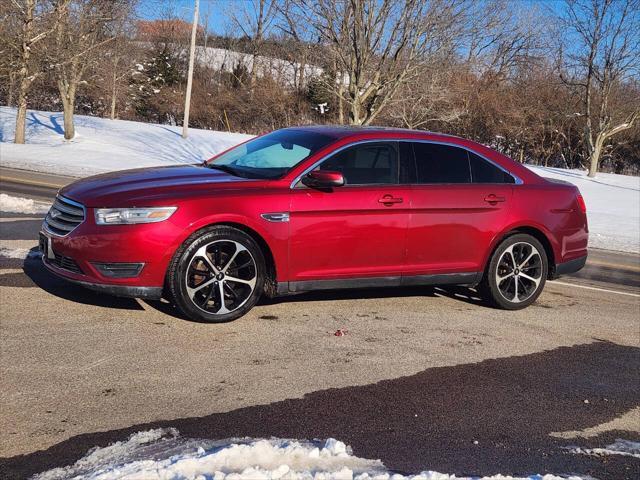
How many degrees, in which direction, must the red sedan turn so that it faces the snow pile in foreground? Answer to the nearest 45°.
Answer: approximately 45° to its left

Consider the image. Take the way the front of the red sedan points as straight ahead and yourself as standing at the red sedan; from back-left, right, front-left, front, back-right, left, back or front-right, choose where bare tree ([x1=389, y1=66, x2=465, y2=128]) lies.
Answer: back-right

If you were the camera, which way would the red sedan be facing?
facing the viewer and to the left of the viewer

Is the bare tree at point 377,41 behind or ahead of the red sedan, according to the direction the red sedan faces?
behind

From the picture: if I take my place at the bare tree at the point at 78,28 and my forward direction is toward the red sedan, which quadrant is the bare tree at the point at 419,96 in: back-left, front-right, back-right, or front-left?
front-left

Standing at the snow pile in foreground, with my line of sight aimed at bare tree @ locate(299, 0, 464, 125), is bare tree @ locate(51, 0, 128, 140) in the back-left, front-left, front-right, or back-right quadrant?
front-left

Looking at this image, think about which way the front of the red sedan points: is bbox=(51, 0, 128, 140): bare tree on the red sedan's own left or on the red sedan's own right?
on the red sedan's own right

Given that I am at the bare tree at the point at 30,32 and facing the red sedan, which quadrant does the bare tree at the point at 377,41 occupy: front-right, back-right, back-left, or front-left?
front-left
